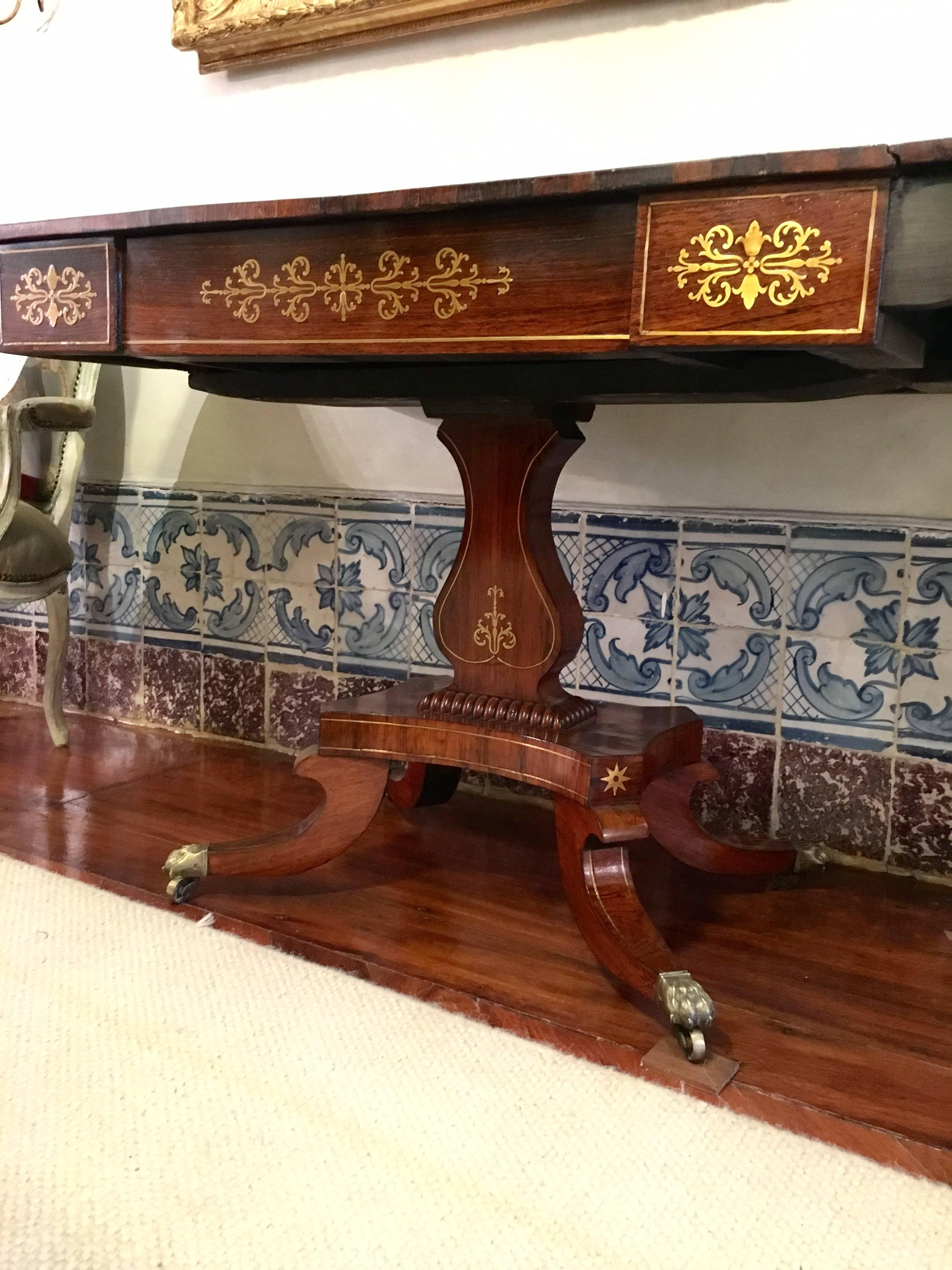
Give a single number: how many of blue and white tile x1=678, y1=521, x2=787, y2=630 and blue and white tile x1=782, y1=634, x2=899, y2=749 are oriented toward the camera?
2

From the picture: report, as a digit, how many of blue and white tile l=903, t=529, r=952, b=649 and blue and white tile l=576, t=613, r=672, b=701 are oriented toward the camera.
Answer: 2

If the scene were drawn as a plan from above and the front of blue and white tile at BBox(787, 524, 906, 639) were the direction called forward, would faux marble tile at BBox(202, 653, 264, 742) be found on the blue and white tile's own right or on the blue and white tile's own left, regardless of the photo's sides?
on the blue and white tile's own right

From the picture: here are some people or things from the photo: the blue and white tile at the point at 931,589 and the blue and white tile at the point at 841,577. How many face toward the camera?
2

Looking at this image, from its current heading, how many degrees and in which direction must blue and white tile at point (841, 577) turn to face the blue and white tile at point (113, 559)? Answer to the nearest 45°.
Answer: approximately 90° to its right

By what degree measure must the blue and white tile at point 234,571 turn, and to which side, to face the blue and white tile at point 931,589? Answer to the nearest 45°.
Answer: approximately 45° to its left

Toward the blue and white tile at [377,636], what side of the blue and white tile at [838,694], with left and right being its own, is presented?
right

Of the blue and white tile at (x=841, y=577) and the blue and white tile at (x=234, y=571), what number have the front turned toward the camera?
2

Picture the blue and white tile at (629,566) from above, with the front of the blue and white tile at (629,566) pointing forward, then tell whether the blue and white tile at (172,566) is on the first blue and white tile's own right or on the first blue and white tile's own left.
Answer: on the first blue and white tile's own right

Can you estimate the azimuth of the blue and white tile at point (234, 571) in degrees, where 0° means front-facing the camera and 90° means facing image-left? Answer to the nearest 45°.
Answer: approximately 0°
